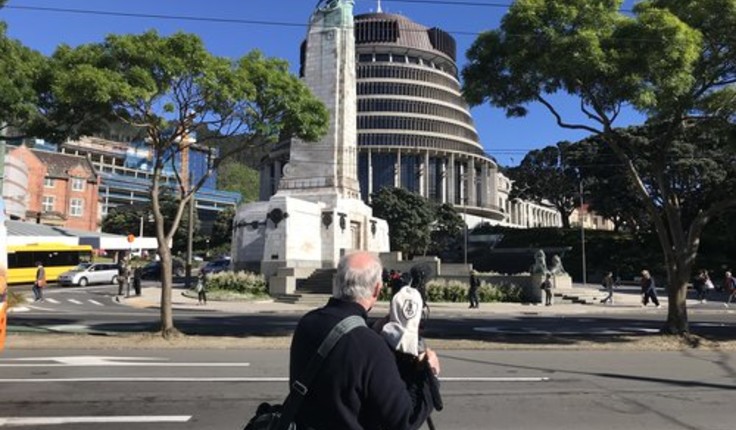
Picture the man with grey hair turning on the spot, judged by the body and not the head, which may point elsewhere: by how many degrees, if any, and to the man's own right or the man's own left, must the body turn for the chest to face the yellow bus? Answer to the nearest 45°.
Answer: approximately 90° to the man's own left

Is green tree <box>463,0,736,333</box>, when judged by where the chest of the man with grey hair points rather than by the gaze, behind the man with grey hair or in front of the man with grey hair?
in front

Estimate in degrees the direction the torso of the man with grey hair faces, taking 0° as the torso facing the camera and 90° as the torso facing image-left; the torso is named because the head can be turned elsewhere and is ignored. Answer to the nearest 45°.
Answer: approximately 225°

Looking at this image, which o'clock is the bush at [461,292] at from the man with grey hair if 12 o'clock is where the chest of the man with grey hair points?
The bush is roughly at 11 o'clock from the man with grey hair.

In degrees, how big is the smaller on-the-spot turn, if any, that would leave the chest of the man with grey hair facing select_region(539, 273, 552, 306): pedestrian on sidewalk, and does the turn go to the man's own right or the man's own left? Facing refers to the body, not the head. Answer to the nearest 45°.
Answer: approximately 45° to the man's own left

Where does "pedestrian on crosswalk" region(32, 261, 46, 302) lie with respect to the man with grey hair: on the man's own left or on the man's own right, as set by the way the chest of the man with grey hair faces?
on the man's own left

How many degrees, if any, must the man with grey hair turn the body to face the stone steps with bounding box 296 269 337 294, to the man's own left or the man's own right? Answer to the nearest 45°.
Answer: approximately 45° to the man's own left

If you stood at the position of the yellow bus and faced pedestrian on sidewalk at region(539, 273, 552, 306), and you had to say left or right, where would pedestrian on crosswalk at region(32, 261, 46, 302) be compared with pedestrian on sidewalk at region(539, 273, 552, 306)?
right

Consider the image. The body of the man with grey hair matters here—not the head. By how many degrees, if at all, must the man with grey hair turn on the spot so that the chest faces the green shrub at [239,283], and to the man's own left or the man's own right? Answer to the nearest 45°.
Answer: approximately 45° to the man's own left
